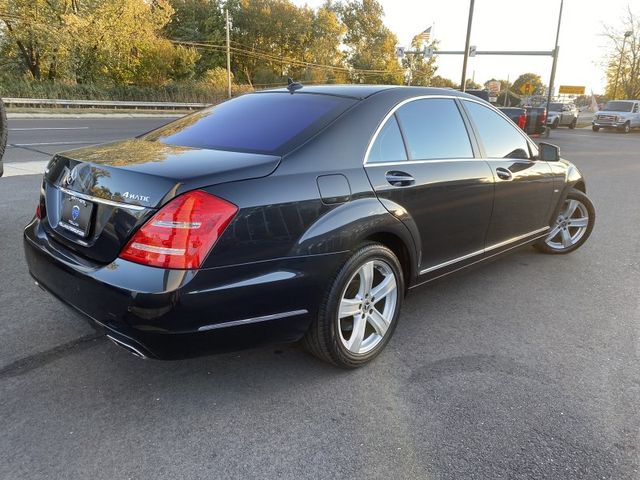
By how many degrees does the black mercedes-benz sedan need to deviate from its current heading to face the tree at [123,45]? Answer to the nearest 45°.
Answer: approximately 45° to its left

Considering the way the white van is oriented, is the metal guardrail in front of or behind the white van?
in front

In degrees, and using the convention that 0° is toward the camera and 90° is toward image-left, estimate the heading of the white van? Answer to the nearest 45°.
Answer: approximately 45°

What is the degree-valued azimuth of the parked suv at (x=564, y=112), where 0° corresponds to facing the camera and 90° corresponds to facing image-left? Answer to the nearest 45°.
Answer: approximately 45°

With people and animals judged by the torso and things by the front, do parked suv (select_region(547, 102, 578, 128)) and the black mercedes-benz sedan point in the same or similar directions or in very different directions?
very different directions

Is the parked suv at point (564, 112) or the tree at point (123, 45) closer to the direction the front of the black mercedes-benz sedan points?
the parked suv

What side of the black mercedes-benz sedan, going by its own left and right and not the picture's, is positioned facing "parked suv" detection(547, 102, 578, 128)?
front

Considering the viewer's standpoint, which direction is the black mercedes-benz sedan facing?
facing away from the viewer and to the right of the viewer

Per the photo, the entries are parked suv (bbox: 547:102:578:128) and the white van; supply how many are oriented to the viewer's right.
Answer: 0

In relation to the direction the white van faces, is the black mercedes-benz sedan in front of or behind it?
in front

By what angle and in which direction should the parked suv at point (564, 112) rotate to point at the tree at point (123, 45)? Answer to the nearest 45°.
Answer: approximately 45° to its right
